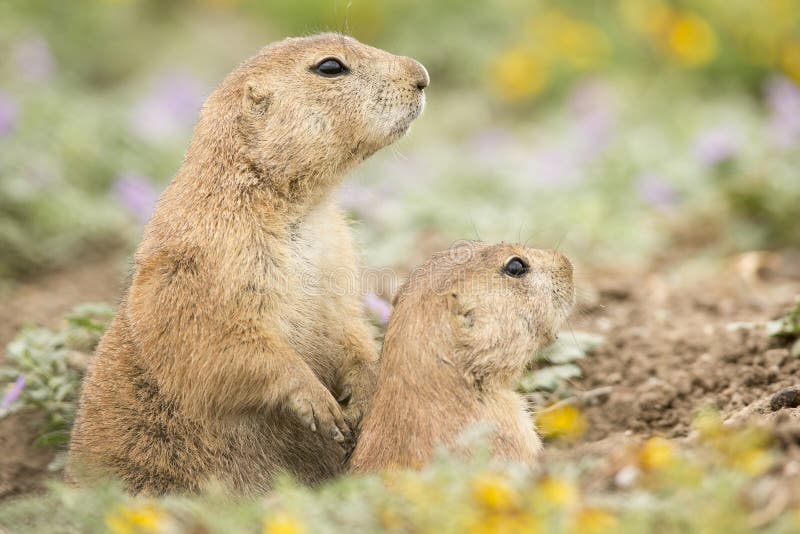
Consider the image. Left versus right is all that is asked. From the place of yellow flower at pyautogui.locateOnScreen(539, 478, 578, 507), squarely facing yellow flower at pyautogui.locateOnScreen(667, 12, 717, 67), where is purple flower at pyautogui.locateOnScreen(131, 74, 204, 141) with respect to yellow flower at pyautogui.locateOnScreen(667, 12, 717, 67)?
left

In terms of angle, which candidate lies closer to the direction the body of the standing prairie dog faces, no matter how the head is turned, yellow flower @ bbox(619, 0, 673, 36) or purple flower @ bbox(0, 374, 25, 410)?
the yellow flower

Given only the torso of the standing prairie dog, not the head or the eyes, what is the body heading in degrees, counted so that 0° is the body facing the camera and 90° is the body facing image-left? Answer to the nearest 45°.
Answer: approximately 270°

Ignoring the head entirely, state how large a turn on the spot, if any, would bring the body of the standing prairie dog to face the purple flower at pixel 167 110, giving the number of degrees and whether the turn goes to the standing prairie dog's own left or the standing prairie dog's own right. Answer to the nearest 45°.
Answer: approximately 90° to the standing prairie dog's own left

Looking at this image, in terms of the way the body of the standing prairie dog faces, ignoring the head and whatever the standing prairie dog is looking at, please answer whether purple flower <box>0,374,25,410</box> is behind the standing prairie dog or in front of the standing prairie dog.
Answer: behind

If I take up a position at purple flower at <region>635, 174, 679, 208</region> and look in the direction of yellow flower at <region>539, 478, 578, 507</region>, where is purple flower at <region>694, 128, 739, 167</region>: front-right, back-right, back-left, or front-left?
back-left

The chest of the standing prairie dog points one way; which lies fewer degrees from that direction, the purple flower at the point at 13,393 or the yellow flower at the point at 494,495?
the yellow flower

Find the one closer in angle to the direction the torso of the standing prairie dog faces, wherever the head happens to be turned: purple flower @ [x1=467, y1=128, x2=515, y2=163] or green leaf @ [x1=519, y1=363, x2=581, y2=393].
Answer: the green leaf

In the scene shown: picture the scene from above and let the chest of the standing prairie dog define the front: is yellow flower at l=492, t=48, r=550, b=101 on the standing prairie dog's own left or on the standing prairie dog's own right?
on the standing prairie dog's own left

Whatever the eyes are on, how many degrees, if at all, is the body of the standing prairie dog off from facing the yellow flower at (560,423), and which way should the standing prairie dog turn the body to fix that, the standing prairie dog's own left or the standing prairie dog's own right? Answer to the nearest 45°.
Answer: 0° — it already faces it
